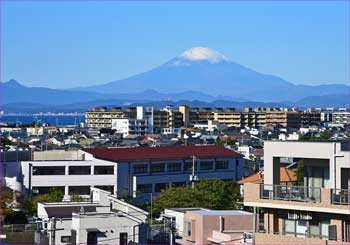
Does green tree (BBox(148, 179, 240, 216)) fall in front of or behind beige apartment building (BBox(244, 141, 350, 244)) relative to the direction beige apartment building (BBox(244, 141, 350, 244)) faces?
behind

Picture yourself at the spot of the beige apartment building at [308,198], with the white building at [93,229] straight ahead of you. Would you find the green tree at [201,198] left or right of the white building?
right

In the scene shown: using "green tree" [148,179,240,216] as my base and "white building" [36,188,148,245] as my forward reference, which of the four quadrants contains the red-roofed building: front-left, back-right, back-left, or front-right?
back-right

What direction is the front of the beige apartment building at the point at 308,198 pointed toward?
toward the camera
